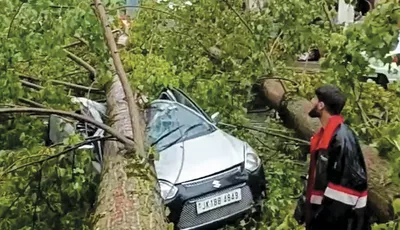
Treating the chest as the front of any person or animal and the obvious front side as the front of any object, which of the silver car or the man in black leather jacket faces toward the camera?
the silver car

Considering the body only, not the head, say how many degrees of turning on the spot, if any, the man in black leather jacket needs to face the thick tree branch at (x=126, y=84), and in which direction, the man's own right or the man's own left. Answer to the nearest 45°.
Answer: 0° — they already face it

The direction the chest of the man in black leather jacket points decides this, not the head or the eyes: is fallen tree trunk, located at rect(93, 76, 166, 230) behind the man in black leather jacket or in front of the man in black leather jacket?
in front

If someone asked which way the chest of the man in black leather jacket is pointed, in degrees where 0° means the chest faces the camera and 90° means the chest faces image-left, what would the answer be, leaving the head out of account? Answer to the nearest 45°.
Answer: approximately 90°

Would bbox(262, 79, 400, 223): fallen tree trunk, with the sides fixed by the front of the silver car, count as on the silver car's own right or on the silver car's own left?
on the silver car's own left

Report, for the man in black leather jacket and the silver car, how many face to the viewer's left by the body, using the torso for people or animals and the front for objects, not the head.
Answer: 1

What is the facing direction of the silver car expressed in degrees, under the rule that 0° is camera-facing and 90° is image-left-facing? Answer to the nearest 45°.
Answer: approximately 0°
